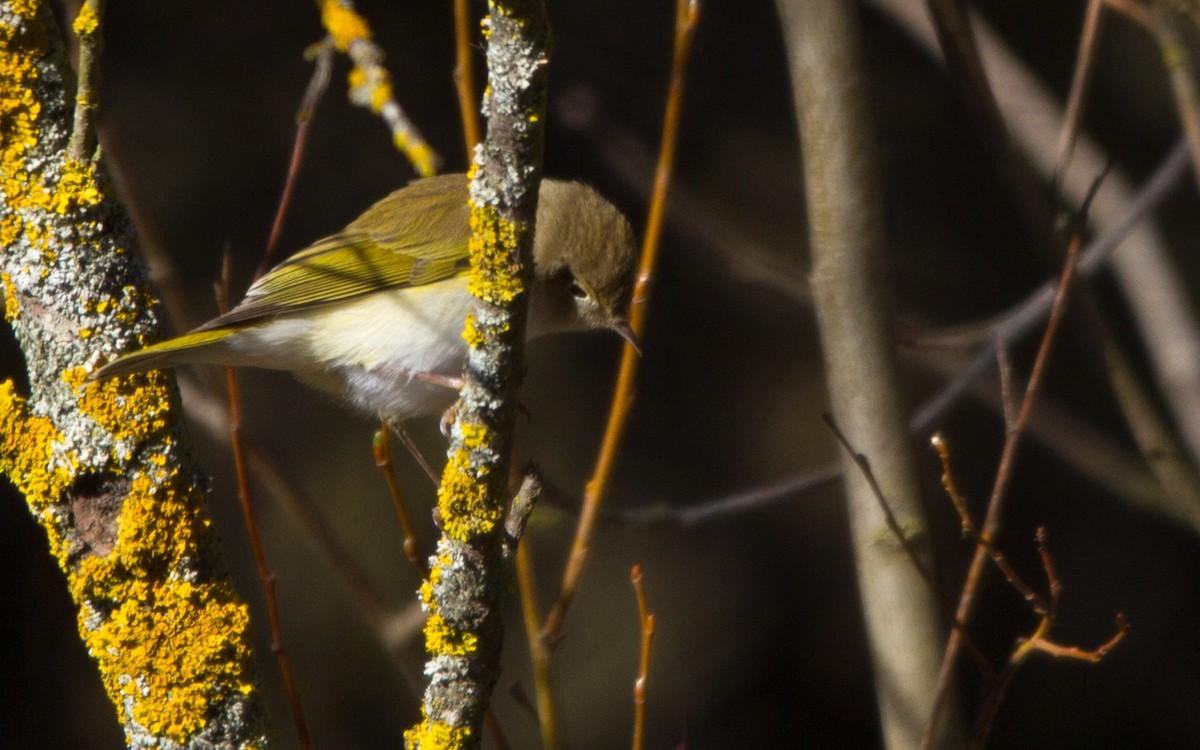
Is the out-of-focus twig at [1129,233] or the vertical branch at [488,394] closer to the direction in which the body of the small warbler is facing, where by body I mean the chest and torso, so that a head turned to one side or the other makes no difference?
the out-of-focus twig

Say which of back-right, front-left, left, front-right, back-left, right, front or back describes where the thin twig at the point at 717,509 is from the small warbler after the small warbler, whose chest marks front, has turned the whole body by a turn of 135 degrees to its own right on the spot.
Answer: left

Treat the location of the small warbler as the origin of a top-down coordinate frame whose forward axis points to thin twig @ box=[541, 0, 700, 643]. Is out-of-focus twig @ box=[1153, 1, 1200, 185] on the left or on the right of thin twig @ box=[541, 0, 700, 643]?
left

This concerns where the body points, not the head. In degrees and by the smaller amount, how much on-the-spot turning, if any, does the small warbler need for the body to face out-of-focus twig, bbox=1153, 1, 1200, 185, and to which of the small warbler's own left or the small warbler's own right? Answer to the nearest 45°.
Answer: approximately 45° to the small warbler's own left

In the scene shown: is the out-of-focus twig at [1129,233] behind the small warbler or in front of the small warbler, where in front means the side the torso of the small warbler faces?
in front

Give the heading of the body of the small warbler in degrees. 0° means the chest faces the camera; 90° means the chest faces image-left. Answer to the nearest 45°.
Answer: approximately 270°

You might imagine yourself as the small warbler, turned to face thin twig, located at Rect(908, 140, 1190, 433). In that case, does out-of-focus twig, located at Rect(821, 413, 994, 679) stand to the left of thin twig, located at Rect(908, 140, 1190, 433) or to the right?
right

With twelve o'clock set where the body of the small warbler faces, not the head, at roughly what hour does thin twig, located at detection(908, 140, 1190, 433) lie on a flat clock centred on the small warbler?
The thin twig is roughly at 11 o'clock from the small warbler.

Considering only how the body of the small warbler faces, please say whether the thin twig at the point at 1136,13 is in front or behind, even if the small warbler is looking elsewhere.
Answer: in front
